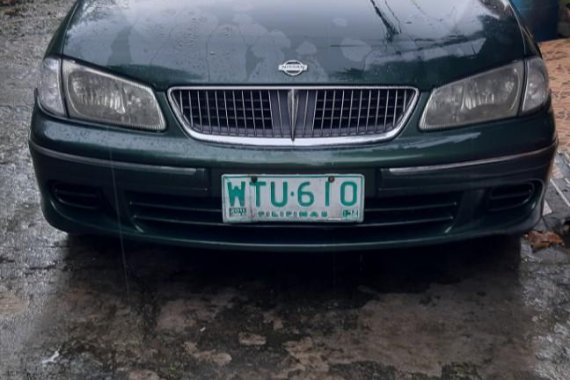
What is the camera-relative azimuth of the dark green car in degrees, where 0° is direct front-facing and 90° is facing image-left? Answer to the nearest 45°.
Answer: approximately 0°
